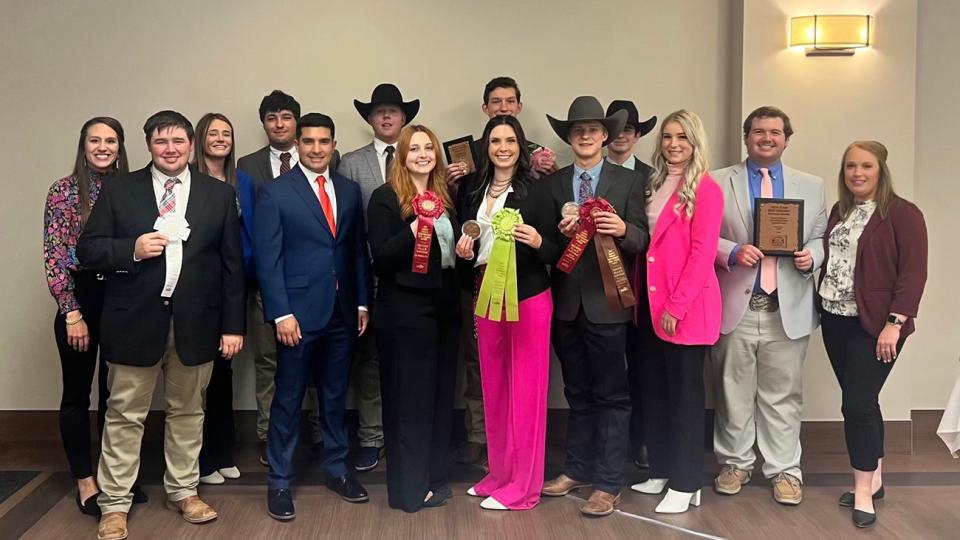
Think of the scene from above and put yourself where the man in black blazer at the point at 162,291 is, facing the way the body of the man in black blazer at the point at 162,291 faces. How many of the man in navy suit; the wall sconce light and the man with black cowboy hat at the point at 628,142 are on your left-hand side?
3

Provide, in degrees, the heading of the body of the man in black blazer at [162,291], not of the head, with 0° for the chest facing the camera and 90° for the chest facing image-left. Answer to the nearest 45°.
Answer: approximately 0°

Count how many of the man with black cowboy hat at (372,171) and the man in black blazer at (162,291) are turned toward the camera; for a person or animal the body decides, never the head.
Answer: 2

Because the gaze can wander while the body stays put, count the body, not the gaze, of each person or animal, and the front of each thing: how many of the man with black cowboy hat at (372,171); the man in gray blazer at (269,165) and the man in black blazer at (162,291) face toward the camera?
3

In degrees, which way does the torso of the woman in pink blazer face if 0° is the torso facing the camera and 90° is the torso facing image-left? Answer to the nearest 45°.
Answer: approximately 45°

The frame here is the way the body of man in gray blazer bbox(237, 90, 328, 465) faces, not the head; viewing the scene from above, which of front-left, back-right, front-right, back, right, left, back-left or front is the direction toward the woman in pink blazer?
front-left

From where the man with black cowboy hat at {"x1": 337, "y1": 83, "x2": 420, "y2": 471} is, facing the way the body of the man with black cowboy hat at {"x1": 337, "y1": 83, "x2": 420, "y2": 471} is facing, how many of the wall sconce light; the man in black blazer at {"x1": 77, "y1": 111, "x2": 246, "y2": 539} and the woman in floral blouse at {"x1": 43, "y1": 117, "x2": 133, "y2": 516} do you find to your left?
1

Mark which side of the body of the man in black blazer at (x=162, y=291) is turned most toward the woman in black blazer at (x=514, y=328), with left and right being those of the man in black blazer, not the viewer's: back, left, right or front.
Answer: left

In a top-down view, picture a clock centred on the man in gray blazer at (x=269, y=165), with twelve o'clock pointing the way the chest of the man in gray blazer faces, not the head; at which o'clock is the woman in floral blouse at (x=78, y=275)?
The woman in floral blouse is roughly at 2 o'clock from the man in gray blazer.
